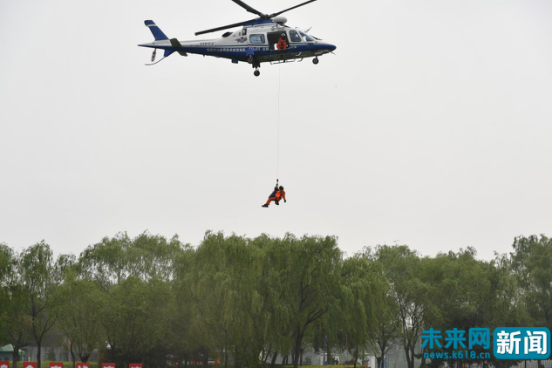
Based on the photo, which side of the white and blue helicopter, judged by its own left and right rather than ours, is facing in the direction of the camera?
right
